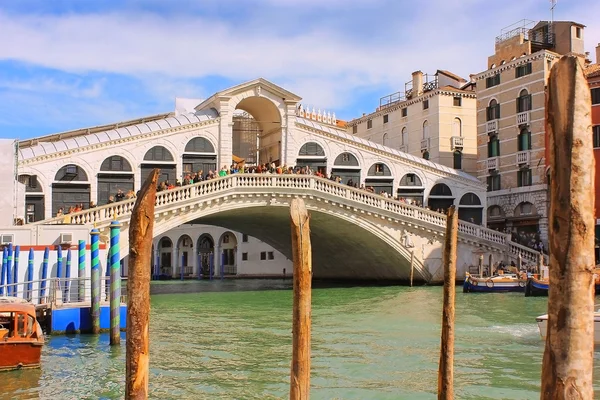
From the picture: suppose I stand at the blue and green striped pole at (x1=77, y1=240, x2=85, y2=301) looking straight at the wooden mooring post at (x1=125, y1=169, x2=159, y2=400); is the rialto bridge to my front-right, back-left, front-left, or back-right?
back-left

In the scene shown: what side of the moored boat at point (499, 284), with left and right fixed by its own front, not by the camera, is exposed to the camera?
left

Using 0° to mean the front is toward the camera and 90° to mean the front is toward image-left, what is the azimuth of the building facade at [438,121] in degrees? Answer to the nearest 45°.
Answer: approximately 45°

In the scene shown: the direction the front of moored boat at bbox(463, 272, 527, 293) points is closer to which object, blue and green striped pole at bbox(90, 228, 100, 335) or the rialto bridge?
the rialto bridge

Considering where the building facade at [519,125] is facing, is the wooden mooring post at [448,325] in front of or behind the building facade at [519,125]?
in front

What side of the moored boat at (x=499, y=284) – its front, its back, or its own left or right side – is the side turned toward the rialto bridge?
front

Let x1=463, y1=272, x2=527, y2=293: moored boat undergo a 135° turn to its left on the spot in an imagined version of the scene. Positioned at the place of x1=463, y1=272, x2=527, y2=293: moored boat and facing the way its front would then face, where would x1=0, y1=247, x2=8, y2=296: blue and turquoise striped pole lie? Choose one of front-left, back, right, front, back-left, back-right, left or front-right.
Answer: right

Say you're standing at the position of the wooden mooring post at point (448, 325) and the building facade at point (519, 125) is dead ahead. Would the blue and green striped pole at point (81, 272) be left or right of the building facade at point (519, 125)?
left
